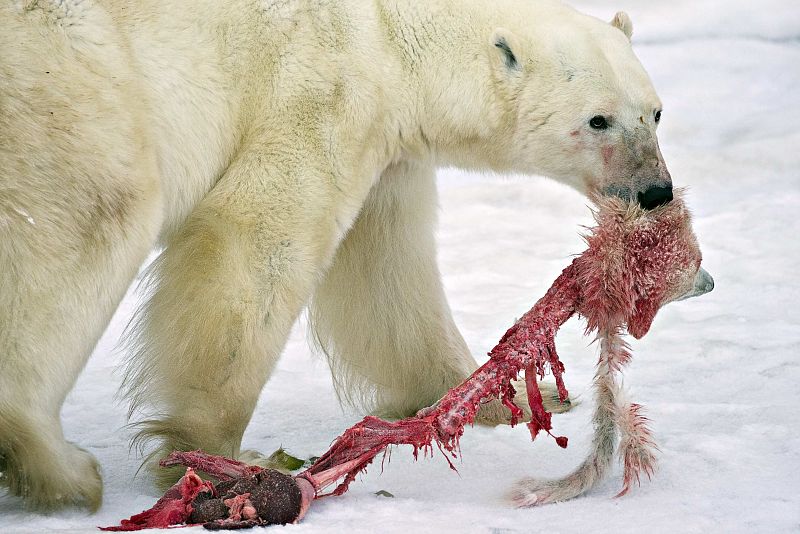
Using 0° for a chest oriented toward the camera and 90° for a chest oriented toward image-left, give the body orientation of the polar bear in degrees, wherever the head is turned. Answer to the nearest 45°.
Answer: approximately 270°
